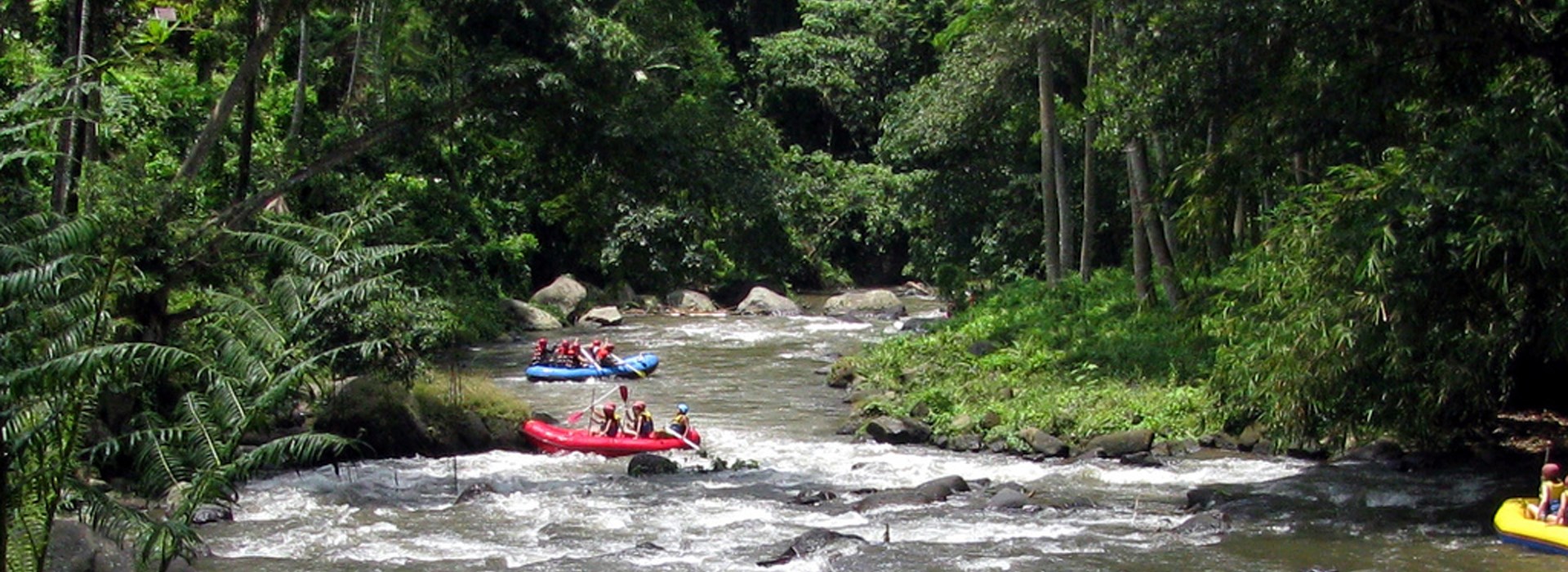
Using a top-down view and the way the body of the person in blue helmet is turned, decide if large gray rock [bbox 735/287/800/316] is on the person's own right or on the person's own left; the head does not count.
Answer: on the person's own right

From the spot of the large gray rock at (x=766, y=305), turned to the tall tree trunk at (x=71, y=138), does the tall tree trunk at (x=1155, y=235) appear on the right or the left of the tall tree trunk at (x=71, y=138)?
left

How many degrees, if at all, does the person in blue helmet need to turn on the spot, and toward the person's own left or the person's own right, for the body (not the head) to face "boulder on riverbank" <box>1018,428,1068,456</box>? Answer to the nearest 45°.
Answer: approximately 180°

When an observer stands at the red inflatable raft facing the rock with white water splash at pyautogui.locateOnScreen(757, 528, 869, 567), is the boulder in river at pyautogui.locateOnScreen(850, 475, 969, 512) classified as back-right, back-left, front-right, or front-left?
front-left

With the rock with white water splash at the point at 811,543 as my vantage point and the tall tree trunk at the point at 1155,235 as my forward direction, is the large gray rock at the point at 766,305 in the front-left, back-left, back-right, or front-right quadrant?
front-left

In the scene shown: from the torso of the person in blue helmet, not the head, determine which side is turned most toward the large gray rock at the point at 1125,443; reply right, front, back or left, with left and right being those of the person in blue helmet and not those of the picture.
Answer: back

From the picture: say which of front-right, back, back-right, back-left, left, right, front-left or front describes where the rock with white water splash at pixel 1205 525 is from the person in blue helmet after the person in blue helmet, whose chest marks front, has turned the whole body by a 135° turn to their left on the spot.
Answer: front

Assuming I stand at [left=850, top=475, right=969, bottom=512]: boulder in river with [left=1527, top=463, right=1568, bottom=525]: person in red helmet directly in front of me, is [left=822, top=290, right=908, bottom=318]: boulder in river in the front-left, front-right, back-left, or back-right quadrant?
back-left

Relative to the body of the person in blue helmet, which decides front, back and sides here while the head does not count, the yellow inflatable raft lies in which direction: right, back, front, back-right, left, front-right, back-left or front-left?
back-left

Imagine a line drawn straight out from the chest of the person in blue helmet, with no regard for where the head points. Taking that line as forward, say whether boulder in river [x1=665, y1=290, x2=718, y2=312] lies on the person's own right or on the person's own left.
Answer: on the person's own right

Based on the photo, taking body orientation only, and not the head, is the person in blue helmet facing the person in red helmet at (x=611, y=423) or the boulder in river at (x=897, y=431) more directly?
the person in red helmet

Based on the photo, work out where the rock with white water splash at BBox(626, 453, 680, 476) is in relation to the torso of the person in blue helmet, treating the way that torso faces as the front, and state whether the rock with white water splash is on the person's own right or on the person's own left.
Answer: on the person's own left
